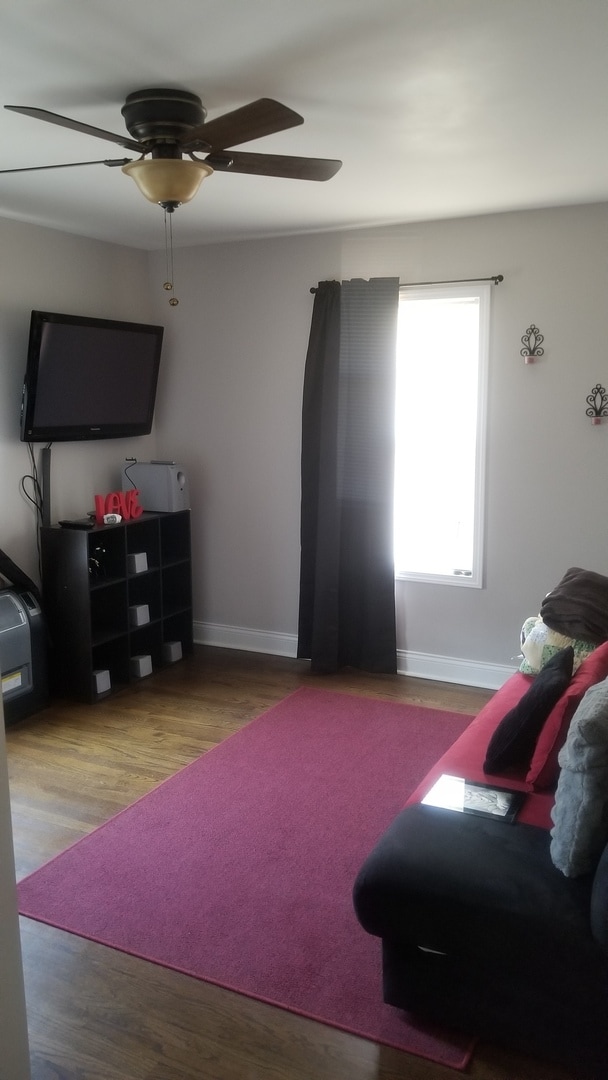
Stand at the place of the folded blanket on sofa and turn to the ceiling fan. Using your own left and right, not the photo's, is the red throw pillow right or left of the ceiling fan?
left

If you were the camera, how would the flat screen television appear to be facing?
facing the viewer and to the right of the viewer

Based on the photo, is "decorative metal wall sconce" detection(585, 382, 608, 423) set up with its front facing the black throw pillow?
yes

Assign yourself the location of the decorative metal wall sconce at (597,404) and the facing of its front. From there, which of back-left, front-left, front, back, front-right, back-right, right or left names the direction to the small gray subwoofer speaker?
right

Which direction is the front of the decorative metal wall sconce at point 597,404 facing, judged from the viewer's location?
facing the viewer

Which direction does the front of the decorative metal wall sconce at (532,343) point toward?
toward the camera

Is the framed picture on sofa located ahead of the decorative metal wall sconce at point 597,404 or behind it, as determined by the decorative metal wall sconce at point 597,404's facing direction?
ahead

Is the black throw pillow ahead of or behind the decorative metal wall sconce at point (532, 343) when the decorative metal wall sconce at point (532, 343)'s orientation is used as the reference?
ahead

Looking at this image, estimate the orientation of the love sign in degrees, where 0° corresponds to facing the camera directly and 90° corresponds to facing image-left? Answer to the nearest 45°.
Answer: approximately 315°
